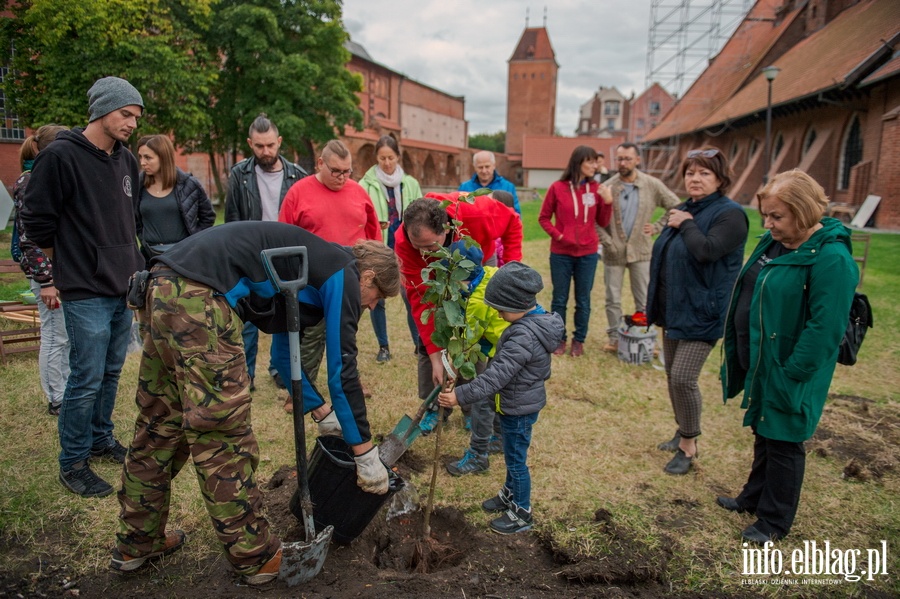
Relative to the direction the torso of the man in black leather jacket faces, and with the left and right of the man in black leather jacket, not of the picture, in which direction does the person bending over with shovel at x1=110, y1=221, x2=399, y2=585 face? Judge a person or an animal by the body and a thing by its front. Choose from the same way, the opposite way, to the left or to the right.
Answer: to the left

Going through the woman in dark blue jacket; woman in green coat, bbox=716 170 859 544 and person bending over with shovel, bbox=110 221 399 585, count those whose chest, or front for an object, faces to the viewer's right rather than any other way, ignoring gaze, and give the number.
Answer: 1

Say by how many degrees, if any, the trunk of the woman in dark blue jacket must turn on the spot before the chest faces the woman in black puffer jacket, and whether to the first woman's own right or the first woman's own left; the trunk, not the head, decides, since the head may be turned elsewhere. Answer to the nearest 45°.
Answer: approximately 45° to the first woman's own right

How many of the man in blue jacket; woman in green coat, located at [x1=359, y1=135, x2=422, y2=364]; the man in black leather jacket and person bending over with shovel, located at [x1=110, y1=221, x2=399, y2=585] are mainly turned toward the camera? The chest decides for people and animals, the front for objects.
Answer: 3

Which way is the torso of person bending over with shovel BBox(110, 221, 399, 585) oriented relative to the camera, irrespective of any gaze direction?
to the viewer's right

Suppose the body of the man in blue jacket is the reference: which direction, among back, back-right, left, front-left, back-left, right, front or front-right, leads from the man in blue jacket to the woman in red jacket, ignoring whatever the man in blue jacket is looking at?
left

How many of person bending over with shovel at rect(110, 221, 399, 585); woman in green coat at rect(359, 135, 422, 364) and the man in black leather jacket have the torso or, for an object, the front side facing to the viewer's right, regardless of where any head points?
1

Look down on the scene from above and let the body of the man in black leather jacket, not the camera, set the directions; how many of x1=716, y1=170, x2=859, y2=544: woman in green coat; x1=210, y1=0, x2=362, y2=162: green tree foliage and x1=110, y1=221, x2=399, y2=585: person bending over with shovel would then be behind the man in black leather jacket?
1

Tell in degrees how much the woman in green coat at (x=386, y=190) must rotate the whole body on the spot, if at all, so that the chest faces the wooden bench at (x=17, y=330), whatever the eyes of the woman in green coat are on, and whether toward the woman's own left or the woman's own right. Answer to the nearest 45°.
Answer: approximately 90° to the woman's own right
